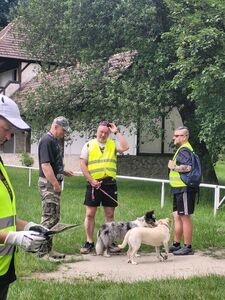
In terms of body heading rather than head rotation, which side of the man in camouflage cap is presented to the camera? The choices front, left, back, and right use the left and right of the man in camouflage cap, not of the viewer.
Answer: right

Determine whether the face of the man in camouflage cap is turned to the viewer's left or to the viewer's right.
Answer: to the viewer's right

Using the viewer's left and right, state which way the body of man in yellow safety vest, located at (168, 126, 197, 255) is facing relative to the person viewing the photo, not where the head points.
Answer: facing to the left of the viewer

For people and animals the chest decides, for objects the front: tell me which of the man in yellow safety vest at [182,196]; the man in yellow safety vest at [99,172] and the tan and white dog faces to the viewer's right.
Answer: the tan and white dog

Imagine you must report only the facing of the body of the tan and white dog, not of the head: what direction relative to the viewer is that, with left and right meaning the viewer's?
facing to the right of the viewer

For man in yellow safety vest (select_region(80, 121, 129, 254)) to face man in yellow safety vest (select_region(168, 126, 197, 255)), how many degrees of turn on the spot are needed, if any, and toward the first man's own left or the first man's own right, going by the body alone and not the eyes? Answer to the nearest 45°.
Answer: approximately 90° to the first man's own left

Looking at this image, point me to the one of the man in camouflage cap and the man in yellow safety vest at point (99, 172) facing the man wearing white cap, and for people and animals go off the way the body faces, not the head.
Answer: the man in yellow safety vest

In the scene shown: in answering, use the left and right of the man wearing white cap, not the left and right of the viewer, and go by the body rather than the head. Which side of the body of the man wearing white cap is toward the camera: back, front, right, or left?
right

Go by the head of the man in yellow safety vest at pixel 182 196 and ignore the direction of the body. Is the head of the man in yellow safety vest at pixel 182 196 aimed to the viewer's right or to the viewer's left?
to the viewer's left
